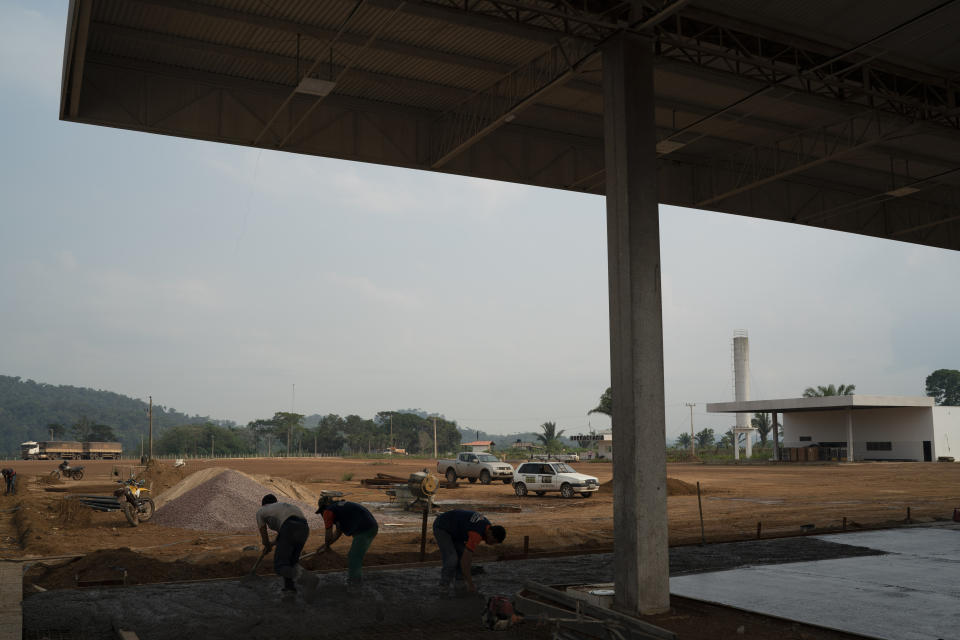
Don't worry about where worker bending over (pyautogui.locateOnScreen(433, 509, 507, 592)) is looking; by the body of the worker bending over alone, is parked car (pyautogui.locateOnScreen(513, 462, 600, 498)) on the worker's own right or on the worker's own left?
on the worker's own left

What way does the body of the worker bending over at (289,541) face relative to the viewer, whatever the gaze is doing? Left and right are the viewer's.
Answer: facing away from the viewer and to the left of the viewer

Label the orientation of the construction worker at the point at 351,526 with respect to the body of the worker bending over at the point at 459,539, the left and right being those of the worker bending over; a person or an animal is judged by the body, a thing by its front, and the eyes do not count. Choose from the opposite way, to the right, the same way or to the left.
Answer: the opposite way

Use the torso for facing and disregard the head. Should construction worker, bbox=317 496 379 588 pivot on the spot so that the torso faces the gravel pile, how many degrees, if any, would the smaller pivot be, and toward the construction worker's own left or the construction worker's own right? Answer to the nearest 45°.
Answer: approximately 90° to the construction worker's own right

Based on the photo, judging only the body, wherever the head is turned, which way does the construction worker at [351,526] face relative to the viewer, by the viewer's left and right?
facing to the left of the viewer

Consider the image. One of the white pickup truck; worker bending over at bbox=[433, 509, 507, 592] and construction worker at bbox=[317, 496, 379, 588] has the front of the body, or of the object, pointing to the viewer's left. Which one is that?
the construction worker

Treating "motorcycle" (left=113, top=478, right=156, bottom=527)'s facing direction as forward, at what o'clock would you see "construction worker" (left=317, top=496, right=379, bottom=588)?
The construction worker is roughly at 10 o'clock from the motorcycle.

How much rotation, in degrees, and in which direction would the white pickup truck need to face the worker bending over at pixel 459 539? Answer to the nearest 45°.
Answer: approximately 45° to its right

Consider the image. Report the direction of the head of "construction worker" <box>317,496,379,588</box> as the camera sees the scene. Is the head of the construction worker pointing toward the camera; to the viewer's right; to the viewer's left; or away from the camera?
to the viewer's left

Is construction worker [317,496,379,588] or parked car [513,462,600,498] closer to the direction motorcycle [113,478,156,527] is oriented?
the construction worker

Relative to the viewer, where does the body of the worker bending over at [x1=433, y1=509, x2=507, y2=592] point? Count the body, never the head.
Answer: to the viewer's right

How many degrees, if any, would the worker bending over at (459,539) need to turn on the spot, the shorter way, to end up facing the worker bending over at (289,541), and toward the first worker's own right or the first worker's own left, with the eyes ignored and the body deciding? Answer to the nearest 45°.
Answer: approximately 180°

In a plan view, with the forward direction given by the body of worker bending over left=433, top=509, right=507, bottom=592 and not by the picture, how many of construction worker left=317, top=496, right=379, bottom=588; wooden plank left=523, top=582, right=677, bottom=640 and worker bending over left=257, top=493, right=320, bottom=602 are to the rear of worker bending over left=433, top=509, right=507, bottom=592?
2

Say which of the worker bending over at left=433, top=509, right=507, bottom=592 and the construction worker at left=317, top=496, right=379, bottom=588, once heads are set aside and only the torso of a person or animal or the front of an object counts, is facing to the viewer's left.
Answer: the construction worker

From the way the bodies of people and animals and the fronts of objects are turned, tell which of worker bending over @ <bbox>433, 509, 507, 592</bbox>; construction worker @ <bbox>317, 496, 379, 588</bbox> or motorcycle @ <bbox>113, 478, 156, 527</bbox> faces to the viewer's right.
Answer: the worker bending over
